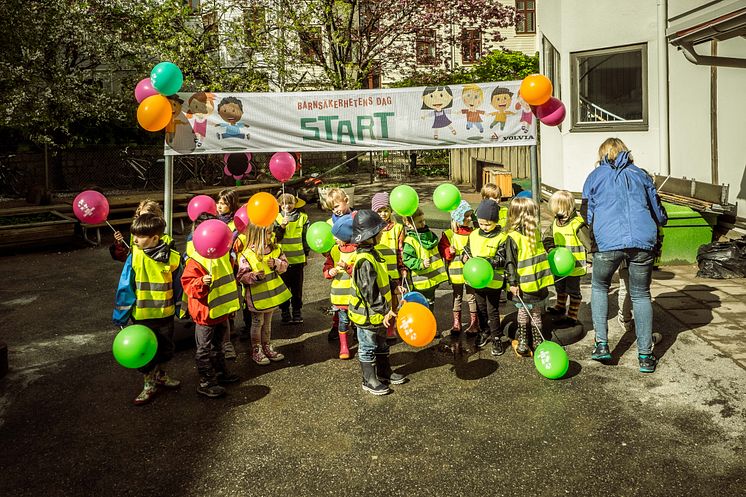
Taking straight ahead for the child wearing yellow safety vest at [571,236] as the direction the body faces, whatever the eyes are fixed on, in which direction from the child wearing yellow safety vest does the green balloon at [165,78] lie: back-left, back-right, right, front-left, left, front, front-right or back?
front-right

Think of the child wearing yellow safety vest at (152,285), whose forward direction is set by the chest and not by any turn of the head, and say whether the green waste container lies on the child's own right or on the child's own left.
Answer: on the child's own left

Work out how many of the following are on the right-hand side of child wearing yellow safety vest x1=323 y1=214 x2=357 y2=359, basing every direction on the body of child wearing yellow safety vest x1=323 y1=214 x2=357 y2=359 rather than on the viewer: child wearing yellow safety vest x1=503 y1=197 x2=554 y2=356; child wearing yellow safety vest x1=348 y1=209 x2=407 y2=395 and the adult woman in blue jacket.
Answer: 0

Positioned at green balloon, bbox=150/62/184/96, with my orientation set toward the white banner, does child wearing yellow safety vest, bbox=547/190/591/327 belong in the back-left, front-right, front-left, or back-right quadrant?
front-right

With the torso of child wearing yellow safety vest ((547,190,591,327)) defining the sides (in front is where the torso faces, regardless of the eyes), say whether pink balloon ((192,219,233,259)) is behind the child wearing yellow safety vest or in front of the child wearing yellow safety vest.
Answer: in front

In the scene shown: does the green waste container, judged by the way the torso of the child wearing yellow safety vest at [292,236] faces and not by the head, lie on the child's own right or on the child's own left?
on the child's own left

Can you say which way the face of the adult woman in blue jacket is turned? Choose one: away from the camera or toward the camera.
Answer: away from the camera

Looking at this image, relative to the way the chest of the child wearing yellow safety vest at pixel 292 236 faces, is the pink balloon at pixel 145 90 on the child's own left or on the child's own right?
on the child's own right

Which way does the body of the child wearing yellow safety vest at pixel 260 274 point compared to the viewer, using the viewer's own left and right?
facing the viewer and to the right of the viewer
